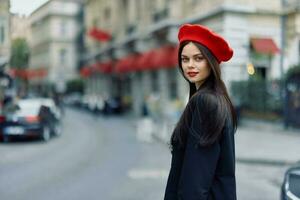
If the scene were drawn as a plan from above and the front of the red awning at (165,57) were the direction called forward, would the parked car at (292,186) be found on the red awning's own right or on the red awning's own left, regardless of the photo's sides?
on the red awning's own left

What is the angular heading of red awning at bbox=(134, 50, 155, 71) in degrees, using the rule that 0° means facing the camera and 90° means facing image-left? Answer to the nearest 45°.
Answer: approximately 45°

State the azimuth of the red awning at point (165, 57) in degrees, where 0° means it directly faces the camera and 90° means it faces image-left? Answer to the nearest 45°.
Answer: approximately 45°

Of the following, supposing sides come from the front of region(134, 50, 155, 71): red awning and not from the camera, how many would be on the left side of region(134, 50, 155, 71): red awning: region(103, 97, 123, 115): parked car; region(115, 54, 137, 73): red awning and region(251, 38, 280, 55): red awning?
1

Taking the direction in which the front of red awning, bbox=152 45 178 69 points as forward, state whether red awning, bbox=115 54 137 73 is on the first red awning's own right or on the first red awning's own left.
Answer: on the first red awning's own right

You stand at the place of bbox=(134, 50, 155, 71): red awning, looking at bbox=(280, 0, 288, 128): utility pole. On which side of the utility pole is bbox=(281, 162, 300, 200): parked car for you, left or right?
right

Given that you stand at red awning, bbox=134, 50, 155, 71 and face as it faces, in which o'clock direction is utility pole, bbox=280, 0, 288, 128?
The utility pole is roughly at 9 o'clock from the red awning.

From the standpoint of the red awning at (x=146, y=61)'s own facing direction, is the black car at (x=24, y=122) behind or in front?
in front

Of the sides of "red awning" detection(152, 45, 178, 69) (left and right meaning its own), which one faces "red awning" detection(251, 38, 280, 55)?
left
